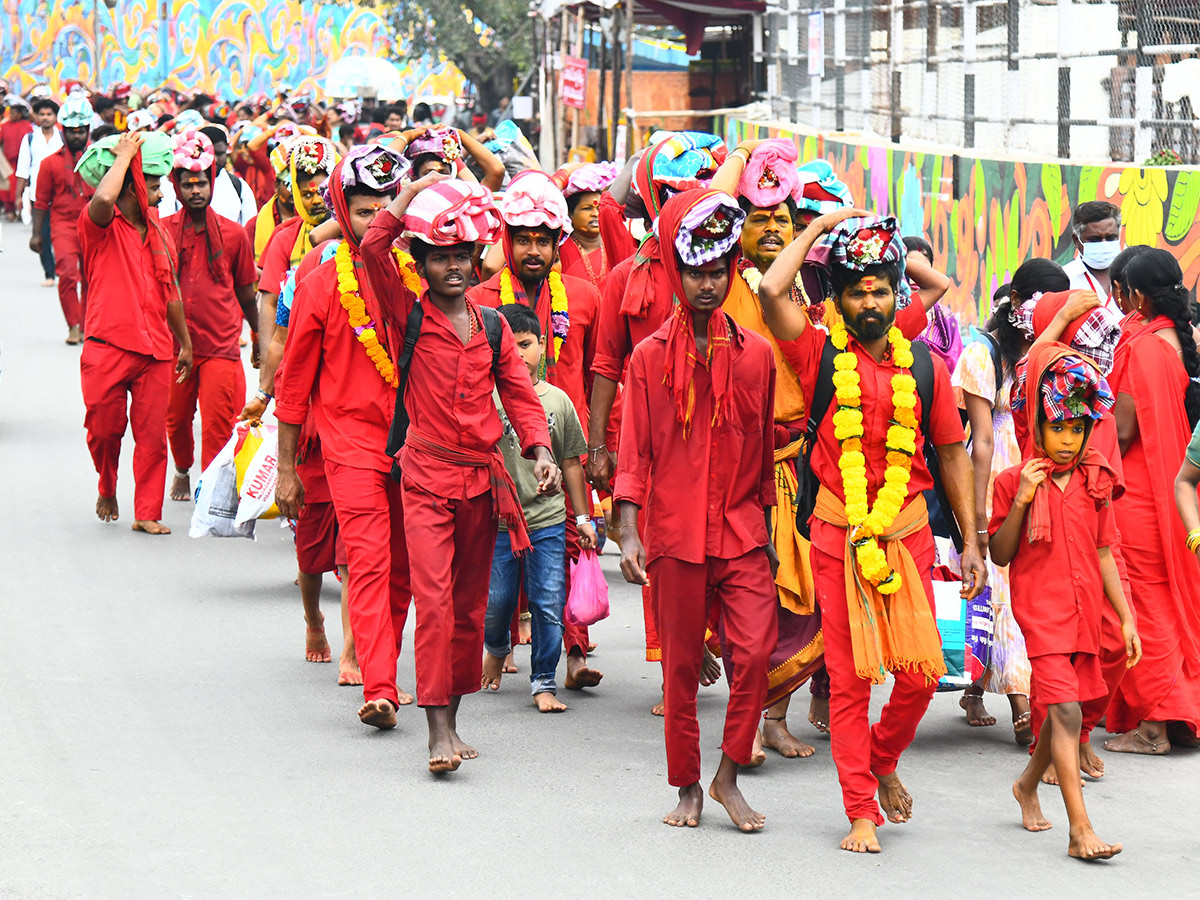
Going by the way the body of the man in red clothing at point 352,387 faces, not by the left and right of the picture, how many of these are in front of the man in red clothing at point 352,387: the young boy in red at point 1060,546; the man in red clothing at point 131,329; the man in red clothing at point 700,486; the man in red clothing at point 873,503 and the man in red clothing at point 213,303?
3

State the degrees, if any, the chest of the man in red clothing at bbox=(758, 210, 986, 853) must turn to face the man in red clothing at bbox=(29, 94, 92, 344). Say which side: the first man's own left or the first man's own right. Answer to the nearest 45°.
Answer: approximately 135° to the first man's own right

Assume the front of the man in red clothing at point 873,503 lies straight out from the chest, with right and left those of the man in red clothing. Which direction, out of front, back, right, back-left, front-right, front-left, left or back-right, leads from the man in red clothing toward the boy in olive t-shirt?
back-right

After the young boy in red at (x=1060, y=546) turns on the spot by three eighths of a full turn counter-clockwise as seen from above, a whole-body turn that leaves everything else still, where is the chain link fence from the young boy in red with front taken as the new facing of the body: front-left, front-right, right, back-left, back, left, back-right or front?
front

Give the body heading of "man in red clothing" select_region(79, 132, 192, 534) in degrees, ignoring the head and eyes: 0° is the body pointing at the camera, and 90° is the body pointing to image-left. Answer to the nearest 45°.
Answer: approximately 315°

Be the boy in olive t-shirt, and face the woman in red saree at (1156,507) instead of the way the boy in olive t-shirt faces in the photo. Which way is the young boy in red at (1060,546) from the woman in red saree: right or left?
right

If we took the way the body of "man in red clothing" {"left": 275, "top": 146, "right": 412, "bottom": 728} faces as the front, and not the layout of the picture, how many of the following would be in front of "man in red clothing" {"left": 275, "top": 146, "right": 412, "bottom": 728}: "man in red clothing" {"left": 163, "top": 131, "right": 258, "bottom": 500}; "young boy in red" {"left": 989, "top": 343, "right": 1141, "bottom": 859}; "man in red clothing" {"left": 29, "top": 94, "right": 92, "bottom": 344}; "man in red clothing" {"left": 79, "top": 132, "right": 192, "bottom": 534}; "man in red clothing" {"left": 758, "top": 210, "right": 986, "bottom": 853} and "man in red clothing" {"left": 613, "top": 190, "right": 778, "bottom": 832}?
3

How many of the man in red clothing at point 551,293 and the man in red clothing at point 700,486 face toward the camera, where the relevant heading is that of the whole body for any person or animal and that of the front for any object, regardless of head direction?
2
